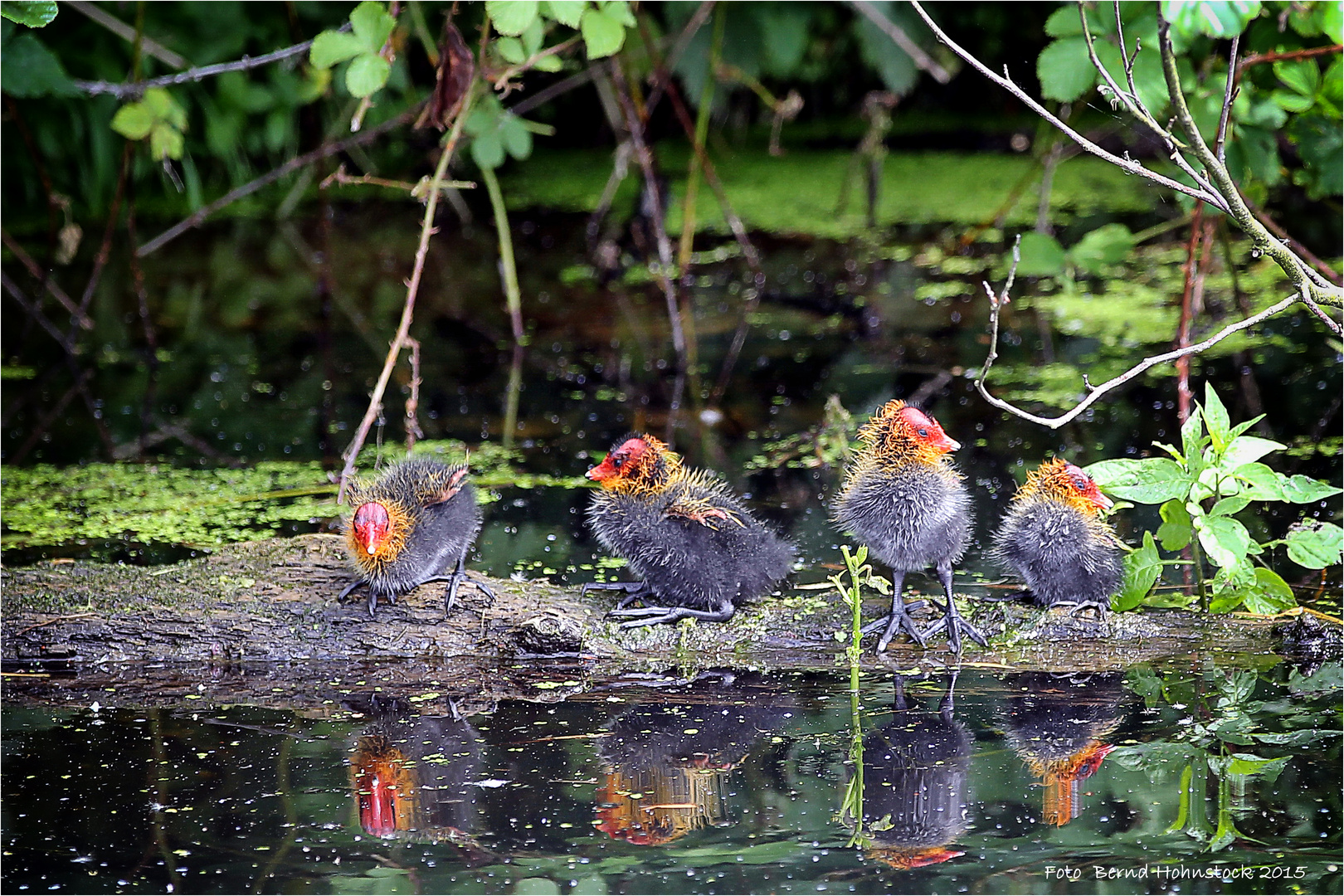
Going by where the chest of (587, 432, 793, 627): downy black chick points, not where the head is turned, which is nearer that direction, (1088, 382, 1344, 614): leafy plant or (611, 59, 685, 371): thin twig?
the thin twig

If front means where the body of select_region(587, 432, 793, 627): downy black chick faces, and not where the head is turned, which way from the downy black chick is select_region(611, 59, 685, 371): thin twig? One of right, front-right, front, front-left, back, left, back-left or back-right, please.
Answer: right

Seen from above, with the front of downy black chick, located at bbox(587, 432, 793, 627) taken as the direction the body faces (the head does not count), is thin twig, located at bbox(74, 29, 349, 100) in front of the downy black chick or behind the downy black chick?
in front

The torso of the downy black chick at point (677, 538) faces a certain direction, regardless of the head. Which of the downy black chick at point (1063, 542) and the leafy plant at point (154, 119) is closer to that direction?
the leafy plant

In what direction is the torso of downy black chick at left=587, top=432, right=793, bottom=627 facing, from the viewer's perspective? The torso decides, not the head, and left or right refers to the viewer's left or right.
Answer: facing to the left of the viewer

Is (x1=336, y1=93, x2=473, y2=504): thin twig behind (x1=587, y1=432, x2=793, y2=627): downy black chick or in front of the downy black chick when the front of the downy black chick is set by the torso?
in front

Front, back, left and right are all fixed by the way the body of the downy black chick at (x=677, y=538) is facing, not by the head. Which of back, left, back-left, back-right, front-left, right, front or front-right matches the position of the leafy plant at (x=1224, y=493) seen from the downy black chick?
back

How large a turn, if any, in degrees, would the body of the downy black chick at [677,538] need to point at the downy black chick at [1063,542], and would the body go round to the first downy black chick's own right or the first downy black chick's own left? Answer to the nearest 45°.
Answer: approximately 180°
